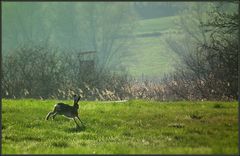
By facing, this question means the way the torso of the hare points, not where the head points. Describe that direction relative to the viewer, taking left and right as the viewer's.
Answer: facing to the right of the viewer
